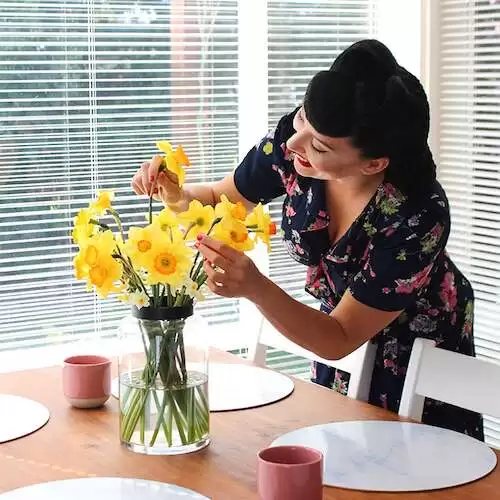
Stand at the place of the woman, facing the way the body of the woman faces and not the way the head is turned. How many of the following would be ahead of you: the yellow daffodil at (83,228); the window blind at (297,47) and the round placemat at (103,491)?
2

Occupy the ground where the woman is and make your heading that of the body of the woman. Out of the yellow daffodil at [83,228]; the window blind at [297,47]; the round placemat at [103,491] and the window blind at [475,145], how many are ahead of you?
2

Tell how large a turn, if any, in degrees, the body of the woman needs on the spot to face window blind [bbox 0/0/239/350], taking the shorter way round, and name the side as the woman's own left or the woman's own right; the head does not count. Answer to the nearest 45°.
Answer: approximately 90° to the woman's own right

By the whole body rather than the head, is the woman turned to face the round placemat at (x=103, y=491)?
yes

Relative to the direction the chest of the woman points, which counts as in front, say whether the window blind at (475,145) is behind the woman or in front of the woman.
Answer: behind

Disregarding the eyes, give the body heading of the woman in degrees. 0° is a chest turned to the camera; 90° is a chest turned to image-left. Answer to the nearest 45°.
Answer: approximately 45°
